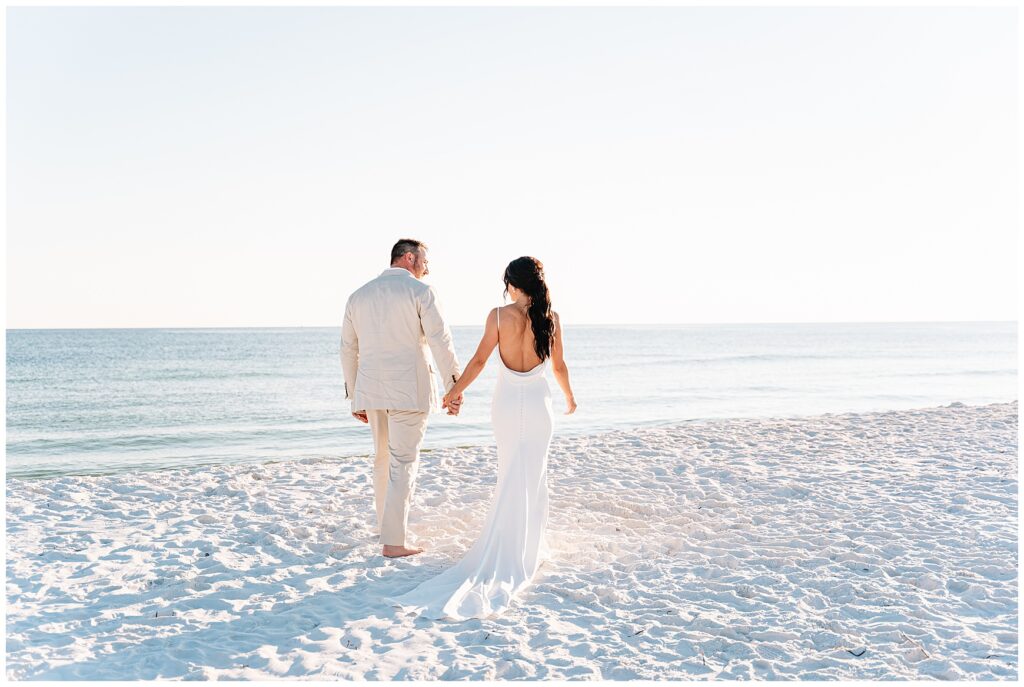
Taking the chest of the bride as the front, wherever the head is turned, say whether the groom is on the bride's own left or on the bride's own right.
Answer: on the bride's own left

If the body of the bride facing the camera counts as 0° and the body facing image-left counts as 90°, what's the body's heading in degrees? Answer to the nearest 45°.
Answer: approximately 180°
